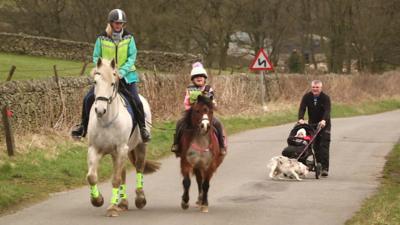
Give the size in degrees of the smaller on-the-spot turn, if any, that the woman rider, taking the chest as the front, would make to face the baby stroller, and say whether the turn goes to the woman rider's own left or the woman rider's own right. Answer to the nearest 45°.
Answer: approximately 135° to the woman rider's own left

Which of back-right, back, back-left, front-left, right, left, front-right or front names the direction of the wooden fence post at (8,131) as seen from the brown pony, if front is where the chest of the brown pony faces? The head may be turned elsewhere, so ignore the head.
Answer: back-right

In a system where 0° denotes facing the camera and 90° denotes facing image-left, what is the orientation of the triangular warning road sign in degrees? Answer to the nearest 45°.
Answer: approximately 0°

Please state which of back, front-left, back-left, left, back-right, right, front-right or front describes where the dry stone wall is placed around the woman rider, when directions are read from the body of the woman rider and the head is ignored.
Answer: back

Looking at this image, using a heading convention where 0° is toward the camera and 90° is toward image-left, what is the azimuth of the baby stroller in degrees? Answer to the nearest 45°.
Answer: approximately 45°

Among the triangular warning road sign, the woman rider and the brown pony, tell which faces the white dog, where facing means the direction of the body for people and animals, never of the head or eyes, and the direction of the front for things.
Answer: the triangular warning road sign

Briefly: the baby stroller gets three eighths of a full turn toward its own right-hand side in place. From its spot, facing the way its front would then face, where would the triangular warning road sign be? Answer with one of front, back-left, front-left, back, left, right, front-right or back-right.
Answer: front

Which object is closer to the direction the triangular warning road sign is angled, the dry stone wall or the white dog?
the white dog
